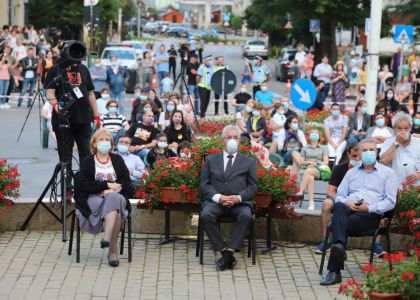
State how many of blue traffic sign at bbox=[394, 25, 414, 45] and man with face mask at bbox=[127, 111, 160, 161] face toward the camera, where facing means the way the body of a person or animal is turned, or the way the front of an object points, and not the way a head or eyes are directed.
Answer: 2

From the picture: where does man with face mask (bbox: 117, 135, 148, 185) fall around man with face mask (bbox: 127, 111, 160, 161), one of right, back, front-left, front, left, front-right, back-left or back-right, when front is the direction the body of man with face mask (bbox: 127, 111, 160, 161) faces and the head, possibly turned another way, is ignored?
front

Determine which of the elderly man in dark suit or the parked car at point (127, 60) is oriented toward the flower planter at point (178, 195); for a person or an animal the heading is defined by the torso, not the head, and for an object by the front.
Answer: the parked car

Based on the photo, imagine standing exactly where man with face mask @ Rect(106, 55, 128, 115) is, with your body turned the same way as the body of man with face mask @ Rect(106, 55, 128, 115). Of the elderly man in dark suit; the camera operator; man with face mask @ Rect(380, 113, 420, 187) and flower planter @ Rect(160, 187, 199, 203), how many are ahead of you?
4

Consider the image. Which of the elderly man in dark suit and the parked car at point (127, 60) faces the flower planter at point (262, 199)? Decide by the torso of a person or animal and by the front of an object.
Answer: the parked car

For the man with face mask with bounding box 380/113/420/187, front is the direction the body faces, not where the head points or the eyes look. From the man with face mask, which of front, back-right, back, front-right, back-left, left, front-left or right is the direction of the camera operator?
right

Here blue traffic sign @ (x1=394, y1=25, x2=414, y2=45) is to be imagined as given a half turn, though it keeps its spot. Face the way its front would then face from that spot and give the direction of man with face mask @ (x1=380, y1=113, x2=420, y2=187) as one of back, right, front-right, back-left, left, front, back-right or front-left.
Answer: back

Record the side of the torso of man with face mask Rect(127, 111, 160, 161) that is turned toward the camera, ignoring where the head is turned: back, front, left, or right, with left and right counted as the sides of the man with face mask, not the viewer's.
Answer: front

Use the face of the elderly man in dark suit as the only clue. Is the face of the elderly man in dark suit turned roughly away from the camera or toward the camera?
toward the camera

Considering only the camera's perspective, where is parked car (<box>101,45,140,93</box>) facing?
facing the viewer

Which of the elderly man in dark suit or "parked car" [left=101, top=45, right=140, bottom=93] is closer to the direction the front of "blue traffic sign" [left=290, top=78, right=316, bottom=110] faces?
the elderly man in dark suit

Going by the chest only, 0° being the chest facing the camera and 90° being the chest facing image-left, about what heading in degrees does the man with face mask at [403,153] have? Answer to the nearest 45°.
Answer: approximately 0°

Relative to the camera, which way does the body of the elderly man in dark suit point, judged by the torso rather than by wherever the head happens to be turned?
toward the camera

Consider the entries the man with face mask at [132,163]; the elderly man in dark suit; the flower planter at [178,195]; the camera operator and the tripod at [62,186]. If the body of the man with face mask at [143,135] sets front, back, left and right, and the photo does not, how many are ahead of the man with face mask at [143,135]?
5
